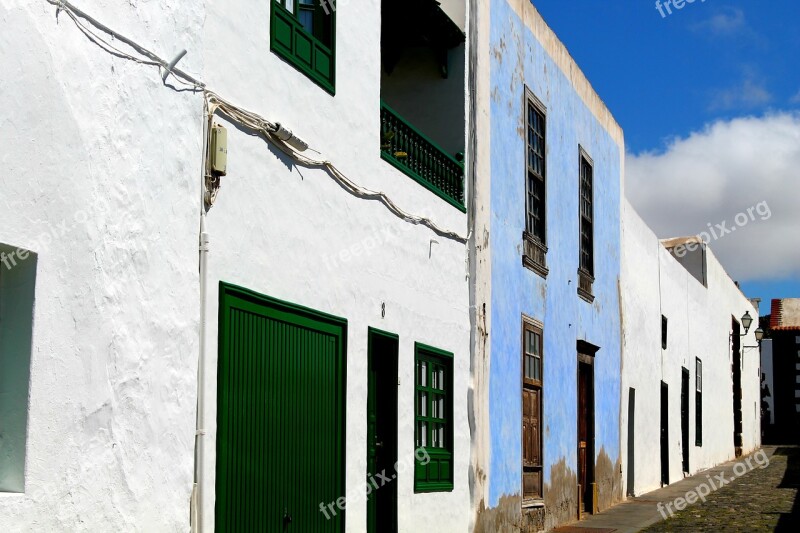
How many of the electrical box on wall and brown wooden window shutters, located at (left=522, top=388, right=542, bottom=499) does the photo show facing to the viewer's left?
0

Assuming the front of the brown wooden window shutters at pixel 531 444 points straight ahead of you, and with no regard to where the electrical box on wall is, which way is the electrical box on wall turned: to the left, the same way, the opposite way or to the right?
the same way

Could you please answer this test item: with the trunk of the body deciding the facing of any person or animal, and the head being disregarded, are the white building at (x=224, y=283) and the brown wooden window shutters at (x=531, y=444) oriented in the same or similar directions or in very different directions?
same or similar directions

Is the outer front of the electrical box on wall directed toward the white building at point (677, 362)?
no

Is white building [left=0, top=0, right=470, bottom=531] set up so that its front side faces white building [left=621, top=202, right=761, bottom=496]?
no

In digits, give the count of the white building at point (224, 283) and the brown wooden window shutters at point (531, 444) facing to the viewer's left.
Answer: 0

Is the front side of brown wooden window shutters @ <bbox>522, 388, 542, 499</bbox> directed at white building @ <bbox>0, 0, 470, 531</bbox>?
no
